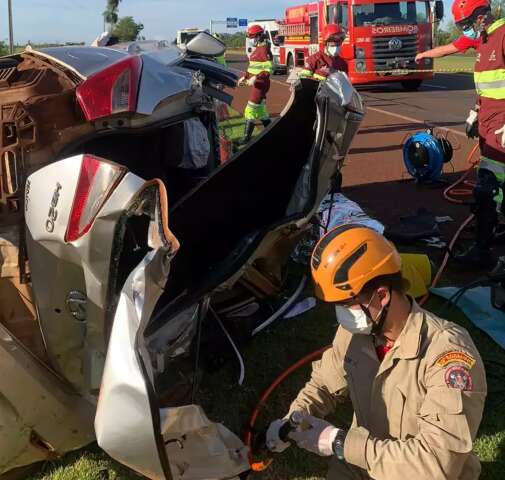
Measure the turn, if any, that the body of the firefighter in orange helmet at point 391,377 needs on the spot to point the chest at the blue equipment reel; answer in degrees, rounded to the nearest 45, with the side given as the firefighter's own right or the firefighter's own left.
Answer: approximately 135° to the firefighter's own right

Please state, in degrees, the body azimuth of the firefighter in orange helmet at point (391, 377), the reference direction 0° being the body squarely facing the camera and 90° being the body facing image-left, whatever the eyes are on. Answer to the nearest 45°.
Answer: approximately 45°

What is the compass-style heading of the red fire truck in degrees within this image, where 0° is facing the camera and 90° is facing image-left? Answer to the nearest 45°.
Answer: approximately 315°

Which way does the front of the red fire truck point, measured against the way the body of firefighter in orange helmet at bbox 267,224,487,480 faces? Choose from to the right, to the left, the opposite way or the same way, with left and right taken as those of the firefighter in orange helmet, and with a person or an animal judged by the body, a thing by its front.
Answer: to the left

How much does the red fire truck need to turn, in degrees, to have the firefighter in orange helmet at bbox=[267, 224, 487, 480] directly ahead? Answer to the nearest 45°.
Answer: approximately 45° to its right
